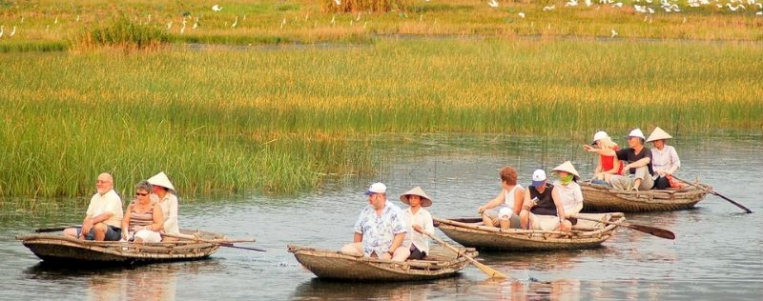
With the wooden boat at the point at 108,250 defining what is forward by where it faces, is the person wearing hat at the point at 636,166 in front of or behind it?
behind

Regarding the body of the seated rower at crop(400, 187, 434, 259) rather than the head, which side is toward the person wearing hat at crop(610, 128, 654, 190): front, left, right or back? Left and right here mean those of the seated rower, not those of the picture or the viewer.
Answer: back

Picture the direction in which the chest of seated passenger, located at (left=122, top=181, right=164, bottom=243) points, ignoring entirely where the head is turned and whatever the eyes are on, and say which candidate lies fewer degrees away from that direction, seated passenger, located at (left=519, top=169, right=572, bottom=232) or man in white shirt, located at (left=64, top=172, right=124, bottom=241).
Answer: the man in white shirt

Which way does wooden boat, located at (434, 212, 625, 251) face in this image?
to the viewer's left

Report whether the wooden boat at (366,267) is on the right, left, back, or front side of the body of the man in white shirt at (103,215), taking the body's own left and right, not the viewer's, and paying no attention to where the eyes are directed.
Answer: left

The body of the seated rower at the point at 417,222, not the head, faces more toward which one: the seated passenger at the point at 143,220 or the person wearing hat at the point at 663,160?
the seated passenger

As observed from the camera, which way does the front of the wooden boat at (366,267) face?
facing to the left of the viewer

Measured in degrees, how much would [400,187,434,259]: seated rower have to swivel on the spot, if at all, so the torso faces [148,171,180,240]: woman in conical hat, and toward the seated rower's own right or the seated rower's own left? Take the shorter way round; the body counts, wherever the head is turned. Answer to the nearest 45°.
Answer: approximately 45° to the seated rower's own right

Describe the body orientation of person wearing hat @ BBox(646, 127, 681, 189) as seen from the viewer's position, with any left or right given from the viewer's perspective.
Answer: facing the viewer and to the left of the viewer

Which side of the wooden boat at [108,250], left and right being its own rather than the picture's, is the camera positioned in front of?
left

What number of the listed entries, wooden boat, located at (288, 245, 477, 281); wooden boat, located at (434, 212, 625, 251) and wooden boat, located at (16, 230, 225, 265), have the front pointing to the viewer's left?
3

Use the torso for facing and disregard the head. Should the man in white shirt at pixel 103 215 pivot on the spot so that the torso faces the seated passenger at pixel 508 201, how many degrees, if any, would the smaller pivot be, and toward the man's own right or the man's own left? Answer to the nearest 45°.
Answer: approximately 135° to the man's own left
